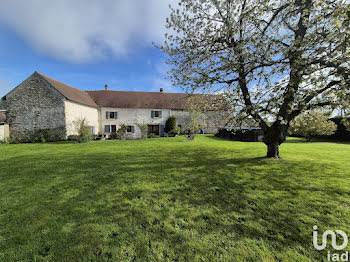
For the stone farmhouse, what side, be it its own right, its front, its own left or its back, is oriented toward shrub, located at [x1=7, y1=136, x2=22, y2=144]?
right

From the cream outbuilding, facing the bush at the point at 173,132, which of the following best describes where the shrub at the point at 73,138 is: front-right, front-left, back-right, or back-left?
front-right

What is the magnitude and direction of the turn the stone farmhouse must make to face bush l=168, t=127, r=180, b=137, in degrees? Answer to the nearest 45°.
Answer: approximately 90° to its left

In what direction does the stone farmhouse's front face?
toward the camera
